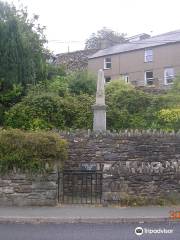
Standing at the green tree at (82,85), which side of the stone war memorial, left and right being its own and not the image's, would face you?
back

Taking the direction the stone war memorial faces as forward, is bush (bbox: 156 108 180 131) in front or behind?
behind

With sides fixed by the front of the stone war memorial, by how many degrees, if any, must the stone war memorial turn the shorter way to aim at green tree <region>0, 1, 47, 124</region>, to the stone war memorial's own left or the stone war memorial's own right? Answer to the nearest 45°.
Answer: approximately 135° to the stone war memorial's own right

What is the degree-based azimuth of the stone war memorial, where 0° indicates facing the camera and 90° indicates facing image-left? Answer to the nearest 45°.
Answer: approximately 0°
